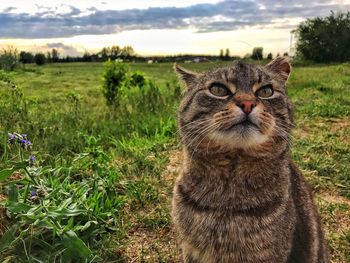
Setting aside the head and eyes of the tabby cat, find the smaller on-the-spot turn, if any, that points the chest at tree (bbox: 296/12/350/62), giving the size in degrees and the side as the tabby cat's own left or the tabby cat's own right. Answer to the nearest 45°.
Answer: approximately 180°

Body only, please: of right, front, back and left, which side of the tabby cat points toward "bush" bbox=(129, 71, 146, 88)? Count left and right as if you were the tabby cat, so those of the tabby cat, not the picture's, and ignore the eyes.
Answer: back

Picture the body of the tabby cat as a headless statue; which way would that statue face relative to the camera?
toward the camera

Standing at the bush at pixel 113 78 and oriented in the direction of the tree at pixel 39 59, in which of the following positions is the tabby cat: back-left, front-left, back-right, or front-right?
back-left

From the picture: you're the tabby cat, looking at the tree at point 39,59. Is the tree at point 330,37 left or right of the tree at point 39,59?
right

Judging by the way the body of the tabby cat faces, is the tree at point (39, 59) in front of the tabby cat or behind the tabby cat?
behind

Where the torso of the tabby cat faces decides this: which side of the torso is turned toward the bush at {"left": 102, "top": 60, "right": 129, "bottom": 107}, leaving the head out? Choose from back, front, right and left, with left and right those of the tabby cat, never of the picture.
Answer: back
